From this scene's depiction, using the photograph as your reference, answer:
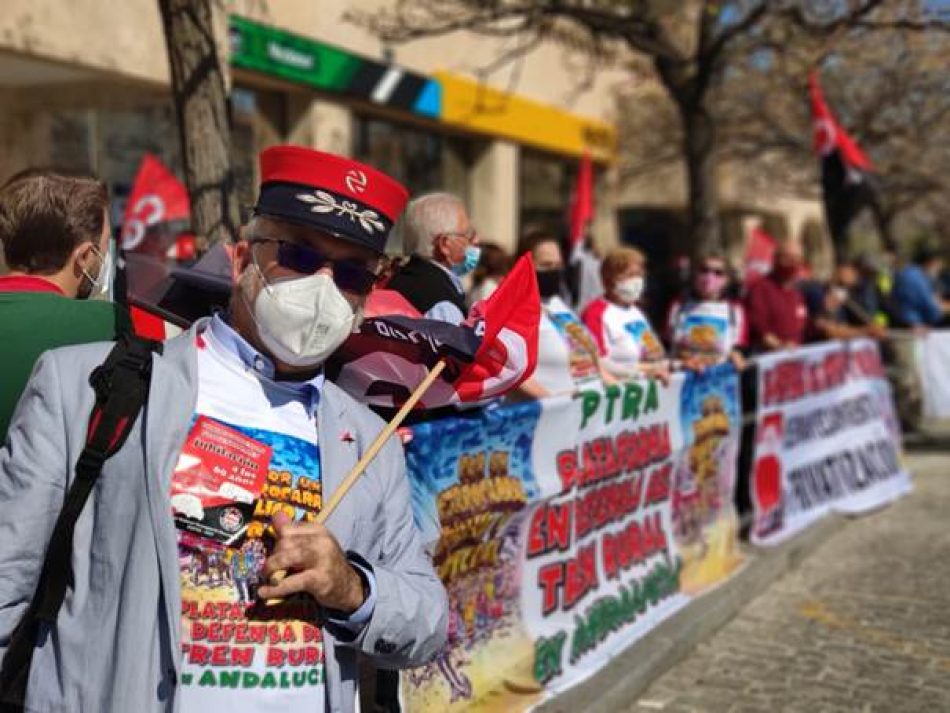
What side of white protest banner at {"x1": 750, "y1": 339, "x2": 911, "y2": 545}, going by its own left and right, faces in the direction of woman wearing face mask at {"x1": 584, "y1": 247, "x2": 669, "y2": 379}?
right

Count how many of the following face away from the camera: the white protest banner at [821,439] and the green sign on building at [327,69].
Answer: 0

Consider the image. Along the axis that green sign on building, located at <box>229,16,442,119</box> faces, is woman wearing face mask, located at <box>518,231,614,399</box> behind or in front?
in front

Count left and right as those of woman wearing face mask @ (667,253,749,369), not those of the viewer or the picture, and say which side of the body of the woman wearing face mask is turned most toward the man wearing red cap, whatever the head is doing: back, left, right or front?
front

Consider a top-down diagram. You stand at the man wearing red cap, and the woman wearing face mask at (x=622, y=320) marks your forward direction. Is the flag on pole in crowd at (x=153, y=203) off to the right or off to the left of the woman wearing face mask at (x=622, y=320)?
left

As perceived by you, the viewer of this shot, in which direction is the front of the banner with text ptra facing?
facing the viewer and to the right of the viewer

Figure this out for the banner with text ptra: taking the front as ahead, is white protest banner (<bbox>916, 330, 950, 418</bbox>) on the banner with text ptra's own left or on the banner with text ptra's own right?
on the banner with text ptra's own left

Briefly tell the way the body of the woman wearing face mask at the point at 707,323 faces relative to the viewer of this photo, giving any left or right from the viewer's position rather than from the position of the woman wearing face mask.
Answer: facing the viewer
